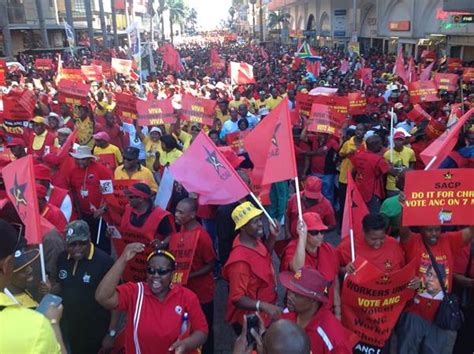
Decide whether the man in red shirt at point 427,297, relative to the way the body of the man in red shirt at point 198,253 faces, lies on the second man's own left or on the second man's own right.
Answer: on the second man's own left

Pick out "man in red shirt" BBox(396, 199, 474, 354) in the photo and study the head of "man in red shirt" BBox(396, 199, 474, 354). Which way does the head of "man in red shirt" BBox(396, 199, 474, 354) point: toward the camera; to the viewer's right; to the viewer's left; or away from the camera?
toward the camera

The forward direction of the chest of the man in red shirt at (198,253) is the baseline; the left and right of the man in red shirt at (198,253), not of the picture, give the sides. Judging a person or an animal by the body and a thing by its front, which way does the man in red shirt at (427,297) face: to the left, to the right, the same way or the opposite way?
the same way

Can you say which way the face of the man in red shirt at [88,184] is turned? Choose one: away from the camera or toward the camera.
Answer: toward the camera

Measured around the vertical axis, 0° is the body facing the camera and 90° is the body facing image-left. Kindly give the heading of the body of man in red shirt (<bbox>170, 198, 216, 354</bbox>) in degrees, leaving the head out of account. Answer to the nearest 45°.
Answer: approximately 45°

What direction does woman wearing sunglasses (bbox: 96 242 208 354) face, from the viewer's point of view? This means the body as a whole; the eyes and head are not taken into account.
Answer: toward the camera

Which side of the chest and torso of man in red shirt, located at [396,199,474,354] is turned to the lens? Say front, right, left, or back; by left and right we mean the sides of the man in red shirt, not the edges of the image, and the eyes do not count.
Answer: front

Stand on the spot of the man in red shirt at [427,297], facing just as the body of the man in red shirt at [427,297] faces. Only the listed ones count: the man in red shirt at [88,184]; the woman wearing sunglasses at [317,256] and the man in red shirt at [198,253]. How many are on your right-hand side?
3
